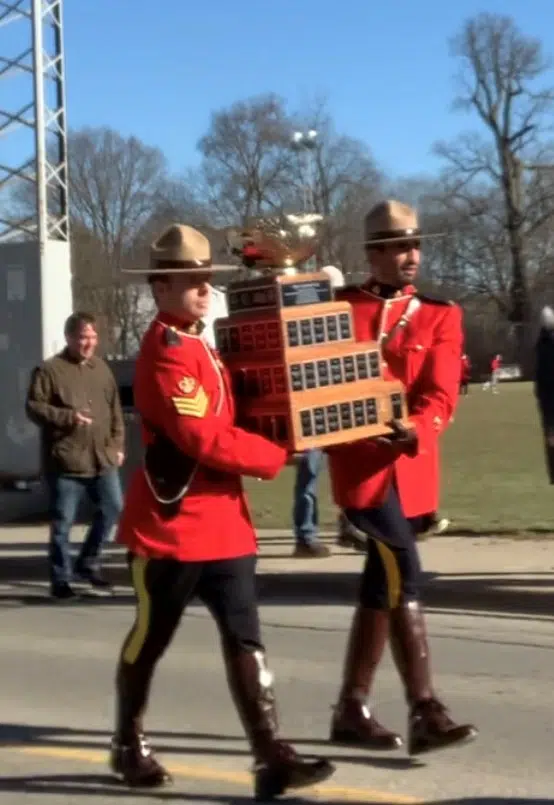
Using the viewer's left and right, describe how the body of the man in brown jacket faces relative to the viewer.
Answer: facing the viewer and to the right of the viewer

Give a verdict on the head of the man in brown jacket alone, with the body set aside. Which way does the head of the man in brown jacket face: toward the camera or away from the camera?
toward the camera

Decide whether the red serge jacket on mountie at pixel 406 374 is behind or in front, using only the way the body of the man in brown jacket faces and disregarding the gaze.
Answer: in front

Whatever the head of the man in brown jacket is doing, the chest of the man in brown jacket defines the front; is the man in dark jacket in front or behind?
in front

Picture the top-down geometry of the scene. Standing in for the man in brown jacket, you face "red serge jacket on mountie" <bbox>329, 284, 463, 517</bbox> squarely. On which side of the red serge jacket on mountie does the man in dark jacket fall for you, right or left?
left
